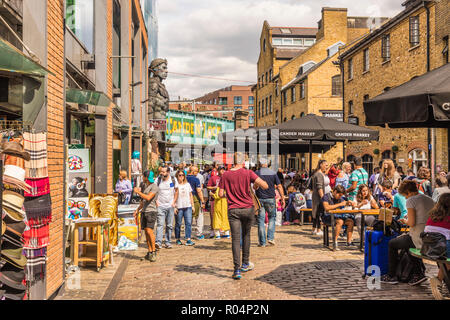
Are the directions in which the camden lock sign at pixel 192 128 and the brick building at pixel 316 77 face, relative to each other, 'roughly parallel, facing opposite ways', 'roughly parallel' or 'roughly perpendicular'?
roughly perpendicular

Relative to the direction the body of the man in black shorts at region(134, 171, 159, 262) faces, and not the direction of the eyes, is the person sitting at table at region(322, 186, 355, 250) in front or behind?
behind

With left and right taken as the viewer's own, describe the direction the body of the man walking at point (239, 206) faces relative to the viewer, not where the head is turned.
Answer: facing away from the viewer

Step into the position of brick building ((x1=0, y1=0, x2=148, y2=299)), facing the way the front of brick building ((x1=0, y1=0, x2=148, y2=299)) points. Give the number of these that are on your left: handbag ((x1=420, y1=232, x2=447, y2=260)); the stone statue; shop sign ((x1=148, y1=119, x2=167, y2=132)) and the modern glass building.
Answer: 3
